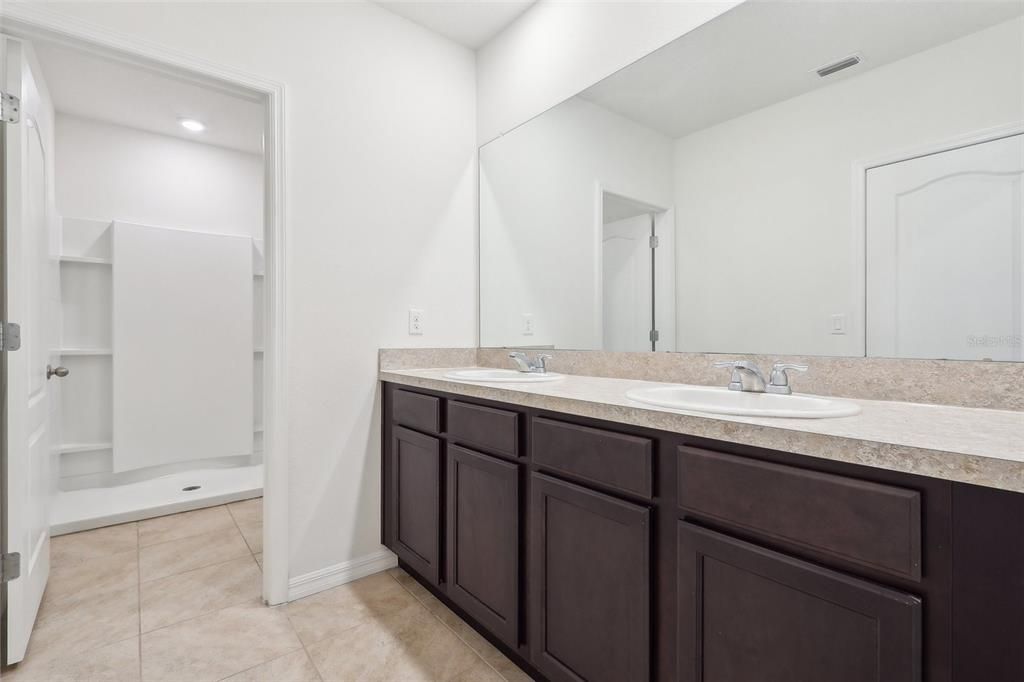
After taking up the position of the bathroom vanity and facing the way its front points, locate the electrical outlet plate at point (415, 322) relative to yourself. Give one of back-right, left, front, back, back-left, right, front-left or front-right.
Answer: right

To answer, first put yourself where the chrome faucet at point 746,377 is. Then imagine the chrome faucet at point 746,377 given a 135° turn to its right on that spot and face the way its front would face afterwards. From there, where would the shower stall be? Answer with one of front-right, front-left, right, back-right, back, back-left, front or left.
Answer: left

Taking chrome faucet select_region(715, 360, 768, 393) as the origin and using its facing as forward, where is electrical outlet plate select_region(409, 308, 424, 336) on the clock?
The electrical outlet plate is roughly at 2 o'clock from the chrome faucet.

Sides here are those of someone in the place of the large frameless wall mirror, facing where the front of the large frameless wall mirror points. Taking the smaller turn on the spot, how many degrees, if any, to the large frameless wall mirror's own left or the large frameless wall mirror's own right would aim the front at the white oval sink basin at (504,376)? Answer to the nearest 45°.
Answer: approximately 45° to the large frameless wall mirror's own right

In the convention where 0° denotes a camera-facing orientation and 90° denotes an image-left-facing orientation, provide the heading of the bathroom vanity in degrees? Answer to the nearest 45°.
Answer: approximately 45°

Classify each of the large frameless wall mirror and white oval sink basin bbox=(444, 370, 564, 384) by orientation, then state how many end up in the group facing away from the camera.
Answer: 0

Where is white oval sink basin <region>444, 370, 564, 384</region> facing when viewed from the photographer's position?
facing the viewer and to the left of the viewer
